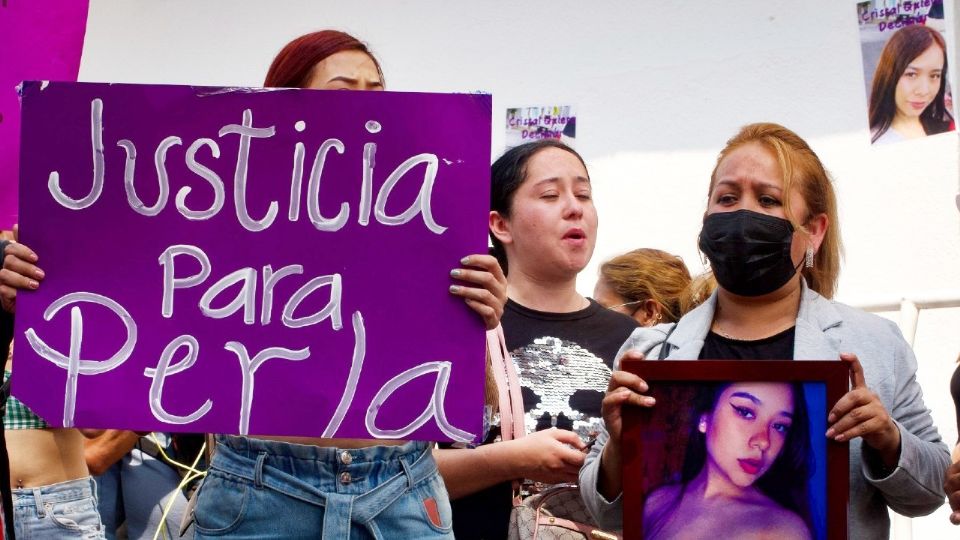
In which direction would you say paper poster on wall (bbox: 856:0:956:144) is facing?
toward the camera

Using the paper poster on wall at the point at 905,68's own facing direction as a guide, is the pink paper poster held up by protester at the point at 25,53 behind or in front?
in front

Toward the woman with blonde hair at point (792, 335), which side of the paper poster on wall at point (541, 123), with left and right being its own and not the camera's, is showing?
front

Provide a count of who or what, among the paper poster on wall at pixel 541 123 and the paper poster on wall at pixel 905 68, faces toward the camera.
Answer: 2

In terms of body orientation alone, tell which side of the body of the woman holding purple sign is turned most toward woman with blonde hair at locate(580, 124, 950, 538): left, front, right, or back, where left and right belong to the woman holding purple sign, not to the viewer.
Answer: left

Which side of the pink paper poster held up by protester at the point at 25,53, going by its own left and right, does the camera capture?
front

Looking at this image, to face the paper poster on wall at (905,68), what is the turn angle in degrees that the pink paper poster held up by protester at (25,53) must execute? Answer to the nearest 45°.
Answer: approximately 90° to its left

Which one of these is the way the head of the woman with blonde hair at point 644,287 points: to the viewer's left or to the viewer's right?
to the viewer's left

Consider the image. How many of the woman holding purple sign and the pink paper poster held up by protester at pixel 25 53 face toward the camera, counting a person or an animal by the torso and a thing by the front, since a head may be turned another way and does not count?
2
